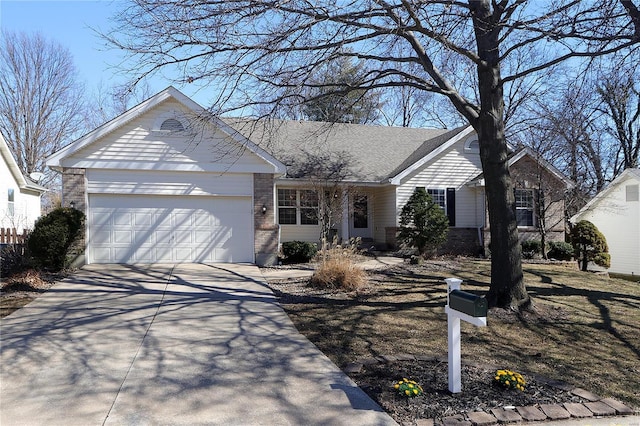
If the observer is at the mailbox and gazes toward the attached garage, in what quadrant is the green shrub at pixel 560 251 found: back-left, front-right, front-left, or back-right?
front-right

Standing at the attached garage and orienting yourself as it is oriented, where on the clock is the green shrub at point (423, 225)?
The green shrub is roughly at 9 o'clock from the attached garage.

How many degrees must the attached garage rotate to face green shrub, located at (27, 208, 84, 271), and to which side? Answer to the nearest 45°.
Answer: approximately 45° to its right

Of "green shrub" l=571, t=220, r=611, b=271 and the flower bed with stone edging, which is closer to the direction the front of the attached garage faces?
the flower bed with stone edging

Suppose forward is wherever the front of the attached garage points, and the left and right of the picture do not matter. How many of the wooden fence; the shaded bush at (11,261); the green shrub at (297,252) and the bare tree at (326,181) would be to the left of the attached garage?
2

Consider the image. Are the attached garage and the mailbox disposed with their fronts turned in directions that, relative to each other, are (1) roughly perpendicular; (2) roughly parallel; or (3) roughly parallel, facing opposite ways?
roughly parallel

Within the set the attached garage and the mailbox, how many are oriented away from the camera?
0

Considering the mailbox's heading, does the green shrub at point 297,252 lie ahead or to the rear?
to the rear

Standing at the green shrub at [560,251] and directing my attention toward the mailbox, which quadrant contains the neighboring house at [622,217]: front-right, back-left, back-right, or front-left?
back-left

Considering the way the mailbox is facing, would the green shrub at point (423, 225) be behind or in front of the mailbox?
behind

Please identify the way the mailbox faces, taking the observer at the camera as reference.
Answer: facing the viewer and to the right of the viewer

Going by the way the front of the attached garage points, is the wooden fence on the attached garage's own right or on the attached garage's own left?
on the attached garage's own right

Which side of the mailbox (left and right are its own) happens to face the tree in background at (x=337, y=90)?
back

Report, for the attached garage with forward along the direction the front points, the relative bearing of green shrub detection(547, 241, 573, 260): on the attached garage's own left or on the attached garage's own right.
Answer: on the attached garage's own left

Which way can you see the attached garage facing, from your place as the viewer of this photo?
facing the viewer
